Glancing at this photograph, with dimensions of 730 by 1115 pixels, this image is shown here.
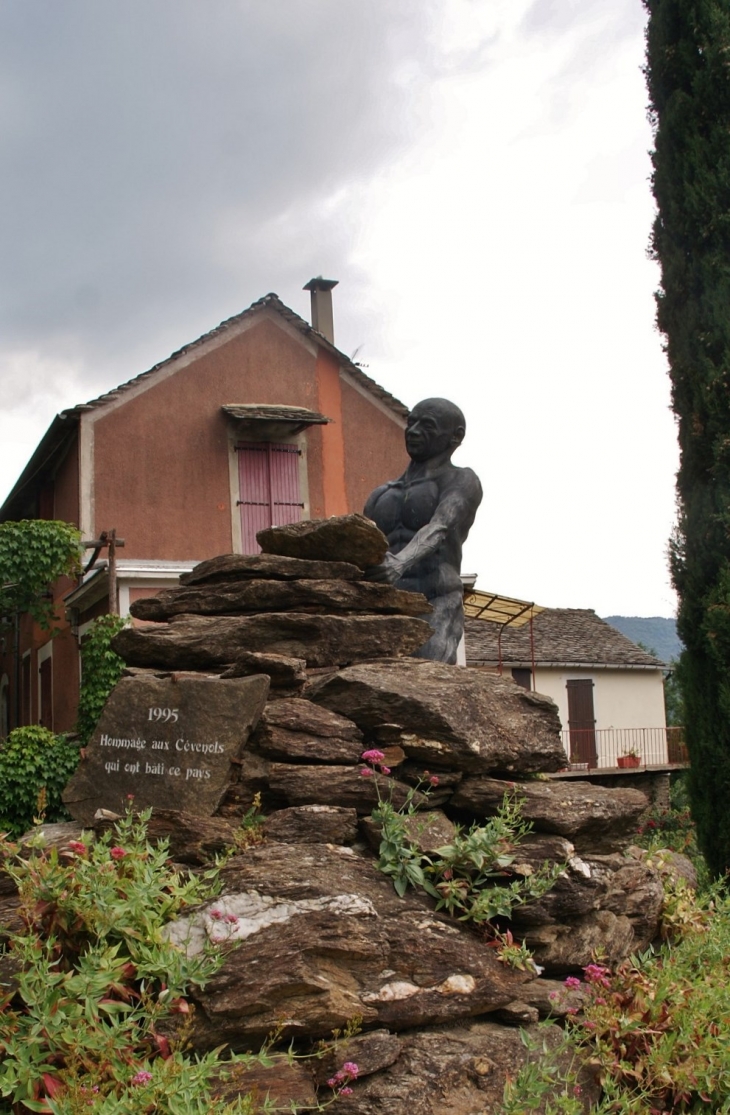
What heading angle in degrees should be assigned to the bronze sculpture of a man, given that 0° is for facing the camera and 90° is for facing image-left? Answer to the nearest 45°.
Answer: approximately 45°

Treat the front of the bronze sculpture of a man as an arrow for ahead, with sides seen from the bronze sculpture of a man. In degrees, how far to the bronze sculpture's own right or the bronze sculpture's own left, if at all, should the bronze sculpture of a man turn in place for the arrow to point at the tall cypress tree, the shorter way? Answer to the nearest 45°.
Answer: approximately 180°

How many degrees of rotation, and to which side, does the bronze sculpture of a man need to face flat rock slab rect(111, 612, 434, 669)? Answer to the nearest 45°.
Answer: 0° — it already faces it

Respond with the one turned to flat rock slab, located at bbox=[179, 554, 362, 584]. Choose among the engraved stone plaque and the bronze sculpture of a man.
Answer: the bronze sculpture of a man

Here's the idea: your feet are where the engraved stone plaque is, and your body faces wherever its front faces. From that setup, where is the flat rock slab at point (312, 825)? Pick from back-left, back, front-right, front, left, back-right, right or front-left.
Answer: front-left

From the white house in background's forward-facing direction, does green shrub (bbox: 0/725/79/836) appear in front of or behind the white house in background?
in front

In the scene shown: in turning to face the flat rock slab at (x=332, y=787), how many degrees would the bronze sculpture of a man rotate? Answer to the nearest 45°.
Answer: approximately 45° to its left

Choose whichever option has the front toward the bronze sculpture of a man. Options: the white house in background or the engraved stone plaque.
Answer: the white house in background

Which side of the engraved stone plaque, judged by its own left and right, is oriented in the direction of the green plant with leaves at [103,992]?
front

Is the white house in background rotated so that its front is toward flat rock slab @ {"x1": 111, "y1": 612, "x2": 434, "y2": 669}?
yes

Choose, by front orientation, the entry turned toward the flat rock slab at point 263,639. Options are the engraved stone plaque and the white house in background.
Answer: the white house in background

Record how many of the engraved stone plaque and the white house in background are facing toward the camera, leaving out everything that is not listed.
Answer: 2

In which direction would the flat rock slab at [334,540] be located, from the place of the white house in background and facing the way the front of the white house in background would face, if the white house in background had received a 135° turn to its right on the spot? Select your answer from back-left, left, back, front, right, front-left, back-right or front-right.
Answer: back-left

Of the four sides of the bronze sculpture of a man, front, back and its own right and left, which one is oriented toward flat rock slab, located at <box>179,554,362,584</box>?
front

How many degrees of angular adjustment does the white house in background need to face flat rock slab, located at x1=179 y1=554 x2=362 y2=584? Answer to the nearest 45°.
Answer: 0° — it already faces it

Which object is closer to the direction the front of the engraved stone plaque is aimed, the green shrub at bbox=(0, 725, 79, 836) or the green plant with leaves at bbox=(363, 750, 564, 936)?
the green plant with leaves
